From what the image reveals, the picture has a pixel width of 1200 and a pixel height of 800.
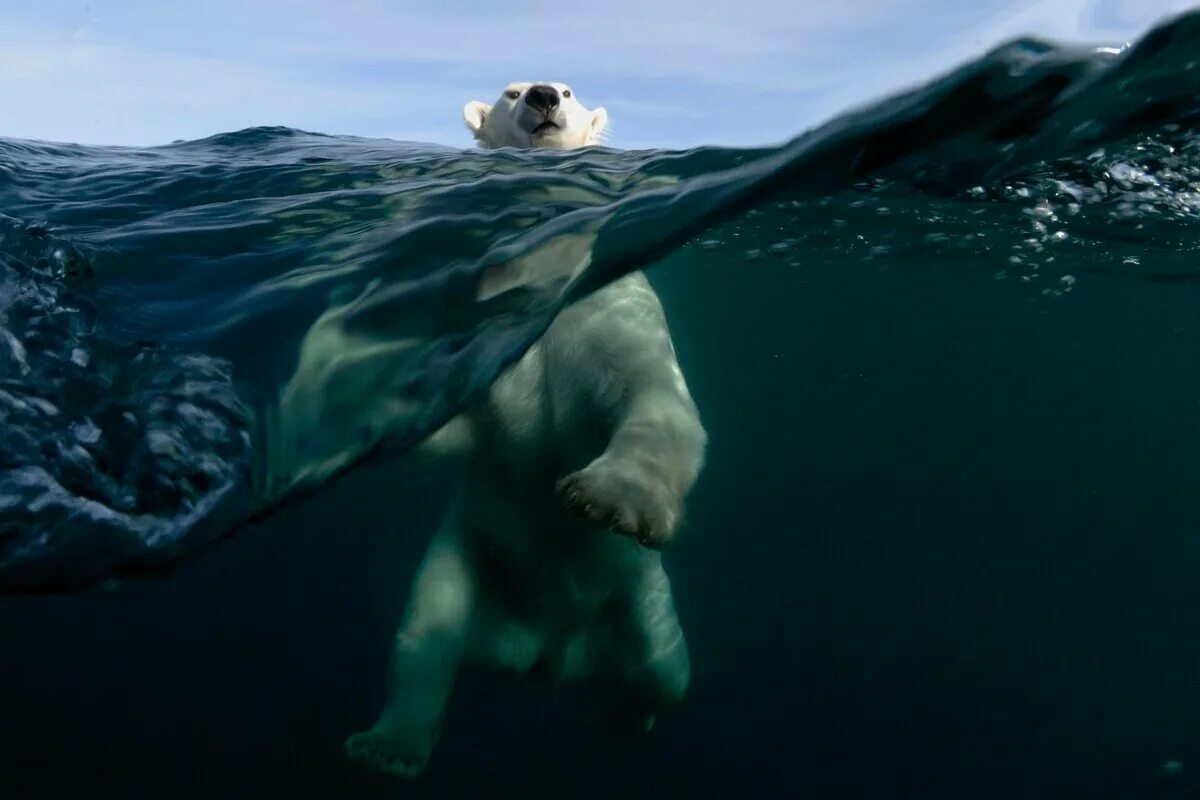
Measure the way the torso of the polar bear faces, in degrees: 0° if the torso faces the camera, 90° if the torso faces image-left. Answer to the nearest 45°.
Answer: approximately 0°
